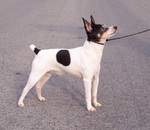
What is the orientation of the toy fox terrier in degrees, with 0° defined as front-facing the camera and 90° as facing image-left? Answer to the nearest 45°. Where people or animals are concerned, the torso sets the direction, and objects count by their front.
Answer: approximately 270°
